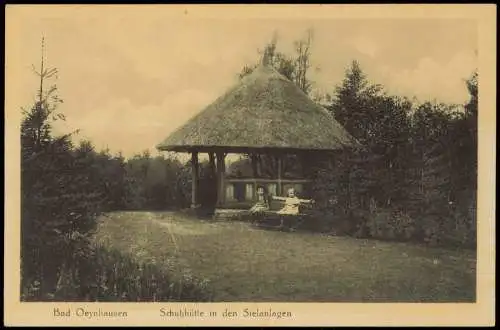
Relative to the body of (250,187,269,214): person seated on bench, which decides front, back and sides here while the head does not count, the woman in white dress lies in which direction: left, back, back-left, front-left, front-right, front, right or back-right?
left

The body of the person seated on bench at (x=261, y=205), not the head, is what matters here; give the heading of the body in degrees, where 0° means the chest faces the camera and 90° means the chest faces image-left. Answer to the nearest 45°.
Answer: approximately 45°

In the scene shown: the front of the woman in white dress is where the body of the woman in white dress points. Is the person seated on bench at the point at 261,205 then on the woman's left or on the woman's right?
on the woman's right

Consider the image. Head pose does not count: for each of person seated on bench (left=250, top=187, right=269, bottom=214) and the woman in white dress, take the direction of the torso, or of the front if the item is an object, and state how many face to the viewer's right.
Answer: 0

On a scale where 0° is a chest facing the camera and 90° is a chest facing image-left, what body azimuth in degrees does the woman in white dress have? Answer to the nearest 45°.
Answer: approximately 0°
